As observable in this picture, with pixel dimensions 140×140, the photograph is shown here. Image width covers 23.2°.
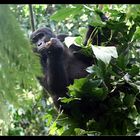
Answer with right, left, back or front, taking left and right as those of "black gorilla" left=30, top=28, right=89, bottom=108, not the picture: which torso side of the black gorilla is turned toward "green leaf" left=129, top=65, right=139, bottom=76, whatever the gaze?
left

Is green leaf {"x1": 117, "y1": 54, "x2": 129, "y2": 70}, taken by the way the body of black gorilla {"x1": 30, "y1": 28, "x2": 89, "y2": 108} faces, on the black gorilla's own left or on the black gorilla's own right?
on the black gorilla's own left

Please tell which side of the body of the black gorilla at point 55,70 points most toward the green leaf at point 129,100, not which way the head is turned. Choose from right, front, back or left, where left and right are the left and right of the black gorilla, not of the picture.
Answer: left

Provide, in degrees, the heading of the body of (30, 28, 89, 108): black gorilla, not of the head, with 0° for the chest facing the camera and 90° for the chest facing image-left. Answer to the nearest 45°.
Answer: approximately 45°
